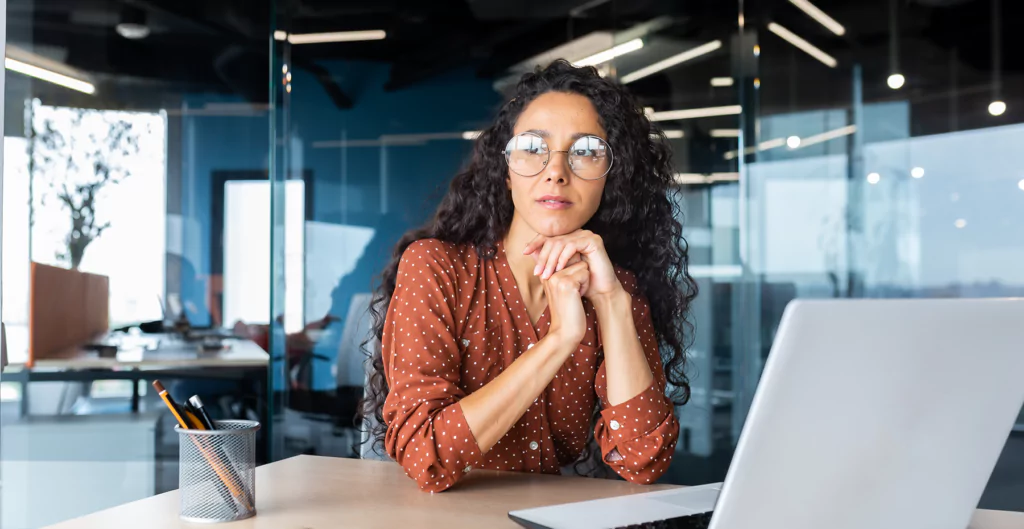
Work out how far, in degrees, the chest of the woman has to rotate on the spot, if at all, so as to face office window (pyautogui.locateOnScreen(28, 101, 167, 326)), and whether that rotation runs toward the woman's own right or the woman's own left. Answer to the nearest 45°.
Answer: approximately 135° to the woman's own right

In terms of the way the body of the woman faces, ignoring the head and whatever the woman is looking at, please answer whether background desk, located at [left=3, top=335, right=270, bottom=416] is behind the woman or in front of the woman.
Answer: behind

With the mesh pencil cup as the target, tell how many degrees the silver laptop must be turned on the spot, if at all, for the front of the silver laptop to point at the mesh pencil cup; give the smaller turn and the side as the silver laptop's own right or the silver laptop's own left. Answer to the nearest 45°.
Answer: approximately 45° to the silver laptop's own left

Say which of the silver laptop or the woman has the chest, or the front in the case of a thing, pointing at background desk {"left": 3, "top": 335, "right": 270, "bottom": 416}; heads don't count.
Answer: the silver laptop

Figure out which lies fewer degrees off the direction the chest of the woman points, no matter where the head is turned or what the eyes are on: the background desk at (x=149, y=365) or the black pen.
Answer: the black pen

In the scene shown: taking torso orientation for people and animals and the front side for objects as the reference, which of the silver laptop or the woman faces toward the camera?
the woman

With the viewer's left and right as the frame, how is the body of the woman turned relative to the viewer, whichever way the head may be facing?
facing the viewer

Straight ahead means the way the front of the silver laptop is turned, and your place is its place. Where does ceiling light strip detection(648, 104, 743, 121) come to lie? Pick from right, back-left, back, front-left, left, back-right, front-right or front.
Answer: front-right

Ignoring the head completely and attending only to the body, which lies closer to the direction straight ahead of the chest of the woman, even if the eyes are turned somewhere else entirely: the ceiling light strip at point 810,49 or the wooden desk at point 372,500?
the wooden desk

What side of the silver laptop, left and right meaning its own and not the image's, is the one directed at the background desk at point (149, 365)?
front

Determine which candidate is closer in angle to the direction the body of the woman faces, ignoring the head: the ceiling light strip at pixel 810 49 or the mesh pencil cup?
the mesh pencil cup

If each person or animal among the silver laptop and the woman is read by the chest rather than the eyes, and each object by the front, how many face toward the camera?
1

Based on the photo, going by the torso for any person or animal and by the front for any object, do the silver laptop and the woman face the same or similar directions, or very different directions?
very different directions

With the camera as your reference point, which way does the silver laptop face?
facing away from the viewer and to the left of the viewer

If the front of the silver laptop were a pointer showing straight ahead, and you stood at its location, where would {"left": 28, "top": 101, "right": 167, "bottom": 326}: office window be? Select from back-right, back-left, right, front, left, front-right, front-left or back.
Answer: front

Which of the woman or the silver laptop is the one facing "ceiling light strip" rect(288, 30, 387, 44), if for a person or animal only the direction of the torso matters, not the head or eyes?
the silver laptop

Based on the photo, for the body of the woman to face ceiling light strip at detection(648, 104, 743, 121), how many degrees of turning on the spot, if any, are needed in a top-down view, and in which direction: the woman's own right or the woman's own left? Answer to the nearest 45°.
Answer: approximately 180°

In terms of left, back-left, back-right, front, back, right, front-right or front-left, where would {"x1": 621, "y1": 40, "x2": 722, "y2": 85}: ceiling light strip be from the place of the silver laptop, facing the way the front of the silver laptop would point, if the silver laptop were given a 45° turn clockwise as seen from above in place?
front
